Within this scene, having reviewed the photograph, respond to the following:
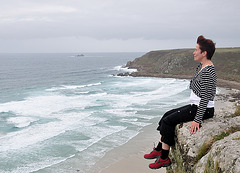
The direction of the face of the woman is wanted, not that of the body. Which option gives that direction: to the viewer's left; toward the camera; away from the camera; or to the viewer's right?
to the viewer's left

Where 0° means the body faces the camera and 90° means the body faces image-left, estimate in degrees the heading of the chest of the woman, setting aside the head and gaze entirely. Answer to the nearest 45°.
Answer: approximately 90°
